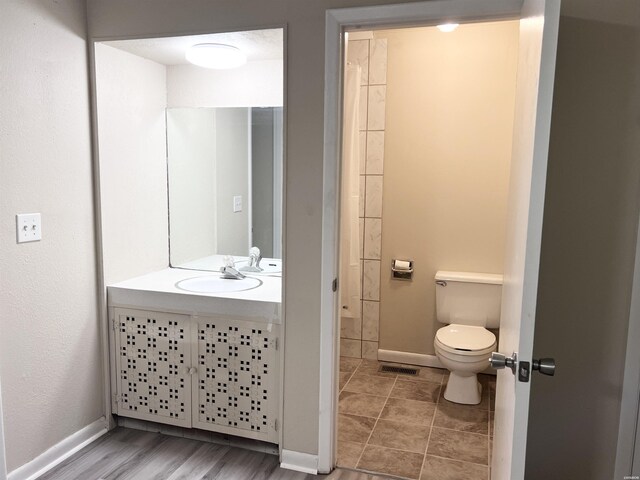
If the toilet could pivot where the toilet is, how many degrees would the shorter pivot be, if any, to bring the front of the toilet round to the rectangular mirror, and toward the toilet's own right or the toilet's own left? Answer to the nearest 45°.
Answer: approximately 90° to the toilet's own right

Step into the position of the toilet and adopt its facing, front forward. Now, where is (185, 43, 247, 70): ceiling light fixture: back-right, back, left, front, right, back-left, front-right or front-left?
front-right

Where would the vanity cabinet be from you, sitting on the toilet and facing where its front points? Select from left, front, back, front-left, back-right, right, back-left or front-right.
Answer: front-right

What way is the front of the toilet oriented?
toward the camera

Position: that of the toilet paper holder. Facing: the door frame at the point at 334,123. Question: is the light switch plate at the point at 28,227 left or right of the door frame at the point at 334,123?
right

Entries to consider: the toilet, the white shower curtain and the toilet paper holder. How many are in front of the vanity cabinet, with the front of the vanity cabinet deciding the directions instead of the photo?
0

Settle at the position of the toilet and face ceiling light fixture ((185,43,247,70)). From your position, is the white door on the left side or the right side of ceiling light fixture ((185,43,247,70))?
left

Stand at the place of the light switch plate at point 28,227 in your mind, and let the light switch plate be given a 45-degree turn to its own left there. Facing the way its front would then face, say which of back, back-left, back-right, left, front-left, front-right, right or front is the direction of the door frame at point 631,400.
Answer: front-right

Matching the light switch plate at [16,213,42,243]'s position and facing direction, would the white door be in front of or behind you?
in front

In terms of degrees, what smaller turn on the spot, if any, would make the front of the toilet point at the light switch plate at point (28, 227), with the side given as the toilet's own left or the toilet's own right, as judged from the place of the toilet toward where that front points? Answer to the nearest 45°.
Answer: approximately 45° to the toilet's own right

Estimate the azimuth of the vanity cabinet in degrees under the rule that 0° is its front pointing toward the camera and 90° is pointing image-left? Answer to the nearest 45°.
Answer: approximately 45°

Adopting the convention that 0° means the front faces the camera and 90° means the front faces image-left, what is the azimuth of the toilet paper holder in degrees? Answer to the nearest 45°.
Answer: approximately 0°

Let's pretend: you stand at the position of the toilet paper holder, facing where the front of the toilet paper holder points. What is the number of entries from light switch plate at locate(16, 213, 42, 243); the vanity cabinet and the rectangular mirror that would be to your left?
0

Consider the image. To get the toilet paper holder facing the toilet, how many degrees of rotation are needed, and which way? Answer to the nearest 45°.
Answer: approximately 45° to its left

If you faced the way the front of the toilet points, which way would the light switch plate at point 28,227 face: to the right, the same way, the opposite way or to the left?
to the left

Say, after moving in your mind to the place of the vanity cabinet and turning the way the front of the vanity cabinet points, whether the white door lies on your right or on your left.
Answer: on your left

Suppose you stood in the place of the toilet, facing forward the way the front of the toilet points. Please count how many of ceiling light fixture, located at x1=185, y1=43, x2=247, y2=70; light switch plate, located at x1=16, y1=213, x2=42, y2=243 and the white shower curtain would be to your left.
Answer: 0
